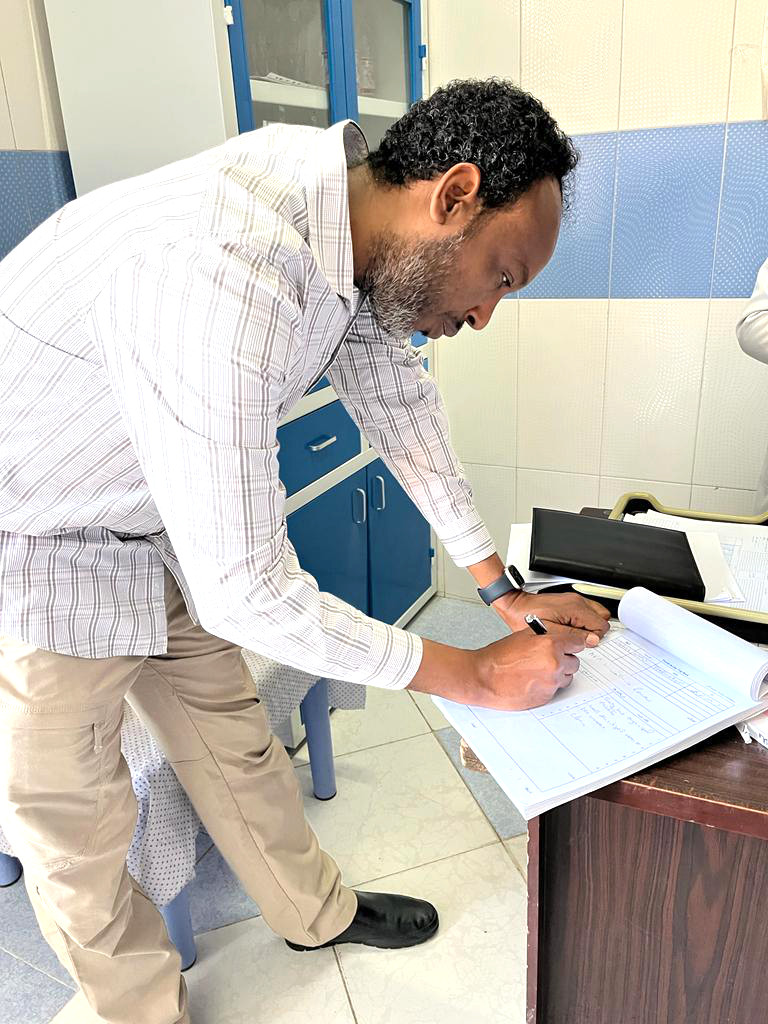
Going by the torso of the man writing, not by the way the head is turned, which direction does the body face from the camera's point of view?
to the viewer's right

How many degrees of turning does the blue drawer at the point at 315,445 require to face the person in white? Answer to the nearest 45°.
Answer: approximately 45° to its left

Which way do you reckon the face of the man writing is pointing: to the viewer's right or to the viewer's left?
to the viewer's right

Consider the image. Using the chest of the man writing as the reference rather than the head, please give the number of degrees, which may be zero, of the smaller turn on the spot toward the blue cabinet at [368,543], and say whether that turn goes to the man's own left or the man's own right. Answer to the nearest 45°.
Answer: approximately 90° to the man's own left

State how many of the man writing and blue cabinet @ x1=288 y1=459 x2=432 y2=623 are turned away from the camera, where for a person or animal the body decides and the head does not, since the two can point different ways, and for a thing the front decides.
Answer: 0

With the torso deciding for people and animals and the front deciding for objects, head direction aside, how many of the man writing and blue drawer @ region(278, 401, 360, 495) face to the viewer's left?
0

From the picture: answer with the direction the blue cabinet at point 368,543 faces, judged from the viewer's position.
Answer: facing the viewer and to the right of the viewer
